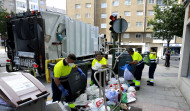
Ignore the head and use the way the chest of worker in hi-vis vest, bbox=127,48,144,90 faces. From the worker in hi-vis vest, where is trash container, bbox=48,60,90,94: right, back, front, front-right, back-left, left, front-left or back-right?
front-left

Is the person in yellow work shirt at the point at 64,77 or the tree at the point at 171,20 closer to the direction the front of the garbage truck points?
the tree

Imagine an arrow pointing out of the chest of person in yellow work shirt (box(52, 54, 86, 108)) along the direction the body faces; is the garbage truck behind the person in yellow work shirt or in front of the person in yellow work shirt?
behind

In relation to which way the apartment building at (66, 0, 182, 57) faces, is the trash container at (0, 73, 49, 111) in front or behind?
in front

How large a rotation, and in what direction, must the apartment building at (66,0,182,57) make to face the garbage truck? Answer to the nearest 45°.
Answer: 0° — it already faces it

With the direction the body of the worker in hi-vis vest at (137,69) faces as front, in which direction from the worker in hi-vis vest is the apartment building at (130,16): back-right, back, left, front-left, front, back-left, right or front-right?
right

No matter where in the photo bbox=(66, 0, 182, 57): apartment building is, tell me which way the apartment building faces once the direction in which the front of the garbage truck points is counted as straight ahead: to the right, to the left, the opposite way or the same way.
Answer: the opposite way

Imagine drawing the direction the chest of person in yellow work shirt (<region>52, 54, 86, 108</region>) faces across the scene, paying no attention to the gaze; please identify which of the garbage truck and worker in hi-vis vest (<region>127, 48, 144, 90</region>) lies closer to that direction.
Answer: the worker in hi-vis vest

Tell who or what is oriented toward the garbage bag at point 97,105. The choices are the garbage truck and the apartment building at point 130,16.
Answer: the apartment building

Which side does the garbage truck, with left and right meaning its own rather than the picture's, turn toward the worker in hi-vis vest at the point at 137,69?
right

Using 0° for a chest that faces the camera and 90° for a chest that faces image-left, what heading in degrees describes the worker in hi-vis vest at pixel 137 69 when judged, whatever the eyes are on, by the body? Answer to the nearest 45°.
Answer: approximately 90°

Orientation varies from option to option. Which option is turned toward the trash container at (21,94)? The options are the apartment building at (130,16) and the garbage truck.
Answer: the apartment building

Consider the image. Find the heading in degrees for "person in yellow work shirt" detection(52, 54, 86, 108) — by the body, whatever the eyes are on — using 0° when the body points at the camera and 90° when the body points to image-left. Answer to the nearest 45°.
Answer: approximately 315°
